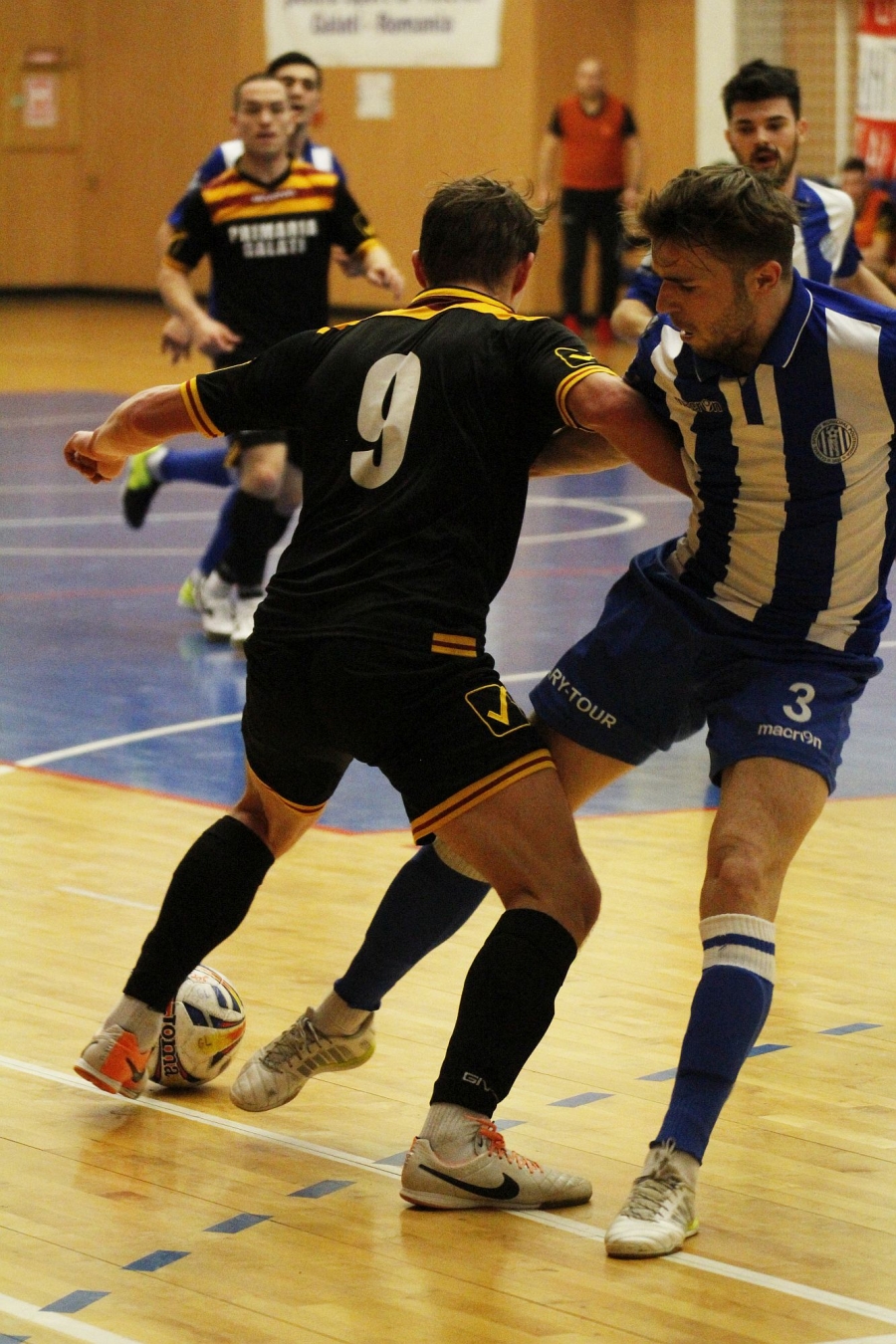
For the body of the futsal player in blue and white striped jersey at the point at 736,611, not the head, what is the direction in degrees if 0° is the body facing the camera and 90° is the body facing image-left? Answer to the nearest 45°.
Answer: approximately 45°

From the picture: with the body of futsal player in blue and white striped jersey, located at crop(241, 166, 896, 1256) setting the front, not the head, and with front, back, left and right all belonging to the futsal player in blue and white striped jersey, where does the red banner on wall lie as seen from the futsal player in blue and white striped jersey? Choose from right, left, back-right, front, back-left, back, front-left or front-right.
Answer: back-right

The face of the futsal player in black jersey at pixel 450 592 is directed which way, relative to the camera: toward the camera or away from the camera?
away from the camera

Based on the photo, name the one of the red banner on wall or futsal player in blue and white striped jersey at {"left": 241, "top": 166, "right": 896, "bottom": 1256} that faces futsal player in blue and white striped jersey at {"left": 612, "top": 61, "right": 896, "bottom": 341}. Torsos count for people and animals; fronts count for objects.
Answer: the red banner on wall

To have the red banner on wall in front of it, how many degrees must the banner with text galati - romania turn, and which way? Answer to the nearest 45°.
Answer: approximately 45° to its left

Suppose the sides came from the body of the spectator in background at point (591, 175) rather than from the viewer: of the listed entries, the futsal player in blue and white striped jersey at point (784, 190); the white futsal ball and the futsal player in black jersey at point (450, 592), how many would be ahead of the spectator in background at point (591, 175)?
3

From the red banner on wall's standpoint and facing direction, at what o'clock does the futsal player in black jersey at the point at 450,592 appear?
The futsal player in black jersey is roughly at 12 o'clock from the red banner on wall.

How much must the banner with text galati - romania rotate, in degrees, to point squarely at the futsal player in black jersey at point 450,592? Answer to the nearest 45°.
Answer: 0° — it already faces them

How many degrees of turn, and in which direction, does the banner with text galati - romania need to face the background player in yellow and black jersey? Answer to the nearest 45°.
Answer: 0° — it already faces them

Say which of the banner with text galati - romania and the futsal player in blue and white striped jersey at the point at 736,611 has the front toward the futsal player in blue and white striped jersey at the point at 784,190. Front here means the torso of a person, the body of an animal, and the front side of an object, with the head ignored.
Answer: the banner with text galati - romania
